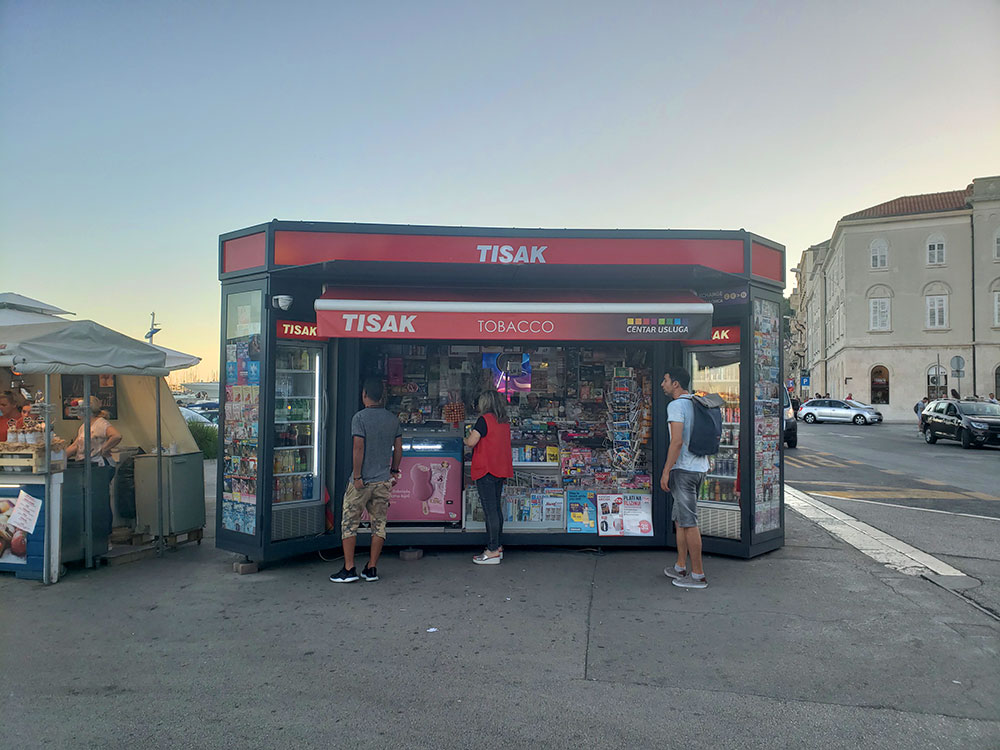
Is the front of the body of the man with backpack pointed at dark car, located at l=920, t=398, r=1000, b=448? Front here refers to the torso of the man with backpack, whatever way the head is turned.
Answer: no

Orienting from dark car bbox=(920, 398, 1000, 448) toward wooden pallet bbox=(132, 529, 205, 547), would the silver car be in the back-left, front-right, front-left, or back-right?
back-right

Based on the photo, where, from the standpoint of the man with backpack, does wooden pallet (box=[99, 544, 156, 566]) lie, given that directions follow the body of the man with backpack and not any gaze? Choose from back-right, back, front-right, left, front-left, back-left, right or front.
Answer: front

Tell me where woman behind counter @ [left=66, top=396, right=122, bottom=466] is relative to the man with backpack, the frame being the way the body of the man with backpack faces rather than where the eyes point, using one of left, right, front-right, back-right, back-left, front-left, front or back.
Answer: front

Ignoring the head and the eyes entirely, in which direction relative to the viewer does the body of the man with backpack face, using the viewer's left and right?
facing to the left of the viewer

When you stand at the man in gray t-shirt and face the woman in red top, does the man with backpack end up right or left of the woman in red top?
right

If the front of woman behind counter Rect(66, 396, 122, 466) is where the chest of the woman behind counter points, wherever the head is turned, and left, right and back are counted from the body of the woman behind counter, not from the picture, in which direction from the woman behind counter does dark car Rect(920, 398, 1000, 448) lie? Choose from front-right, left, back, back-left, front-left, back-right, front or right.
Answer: back-left

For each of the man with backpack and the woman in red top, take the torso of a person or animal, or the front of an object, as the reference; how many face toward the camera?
0

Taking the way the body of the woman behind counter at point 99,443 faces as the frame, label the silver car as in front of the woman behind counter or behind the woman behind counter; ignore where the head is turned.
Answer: behind

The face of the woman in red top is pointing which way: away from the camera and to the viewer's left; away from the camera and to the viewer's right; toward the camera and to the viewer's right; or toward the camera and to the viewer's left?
away from the camera and to the viewer's left

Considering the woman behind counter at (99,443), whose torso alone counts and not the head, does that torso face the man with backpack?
no

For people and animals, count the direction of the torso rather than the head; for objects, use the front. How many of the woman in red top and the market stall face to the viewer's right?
0

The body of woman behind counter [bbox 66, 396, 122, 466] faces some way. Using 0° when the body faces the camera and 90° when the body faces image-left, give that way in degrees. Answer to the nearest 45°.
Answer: approximately 45°

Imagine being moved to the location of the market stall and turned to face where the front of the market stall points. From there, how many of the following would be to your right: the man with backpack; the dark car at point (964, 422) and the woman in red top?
0

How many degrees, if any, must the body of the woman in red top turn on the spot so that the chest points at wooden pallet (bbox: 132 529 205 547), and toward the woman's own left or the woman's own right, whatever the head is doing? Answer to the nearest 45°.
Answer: approximately 45° to the woman's own left

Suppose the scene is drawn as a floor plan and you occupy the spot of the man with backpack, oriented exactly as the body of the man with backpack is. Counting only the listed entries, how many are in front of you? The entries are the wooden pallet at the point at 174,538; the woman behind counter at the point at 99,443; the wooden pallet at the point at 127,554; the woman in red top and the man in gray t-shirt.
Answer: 5

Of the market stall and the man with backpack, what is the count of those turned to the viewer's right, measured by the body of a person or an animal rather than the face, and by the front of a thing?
0

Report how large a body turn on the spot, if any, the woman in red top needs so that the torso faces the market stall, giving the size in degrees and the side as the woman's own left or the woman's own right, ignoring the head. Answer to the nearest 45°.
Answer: approximately 45° to the woman's own left

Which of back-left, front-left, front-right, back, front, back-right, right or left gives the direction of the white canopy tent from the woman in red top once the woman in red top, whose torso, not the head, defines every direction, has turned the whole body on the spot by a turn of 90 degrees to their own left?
front-right

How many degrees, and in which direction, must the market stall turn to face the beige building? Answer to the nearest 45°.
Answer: approximately 135° to its left

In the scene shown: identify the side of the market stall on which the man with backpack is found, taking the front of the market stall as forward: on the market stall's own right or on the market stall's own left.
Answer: on the market stall's own left

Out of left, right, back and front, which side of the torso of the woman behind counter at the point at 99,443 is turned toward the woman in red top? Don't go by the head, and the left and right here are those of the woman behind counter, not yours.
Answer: left
